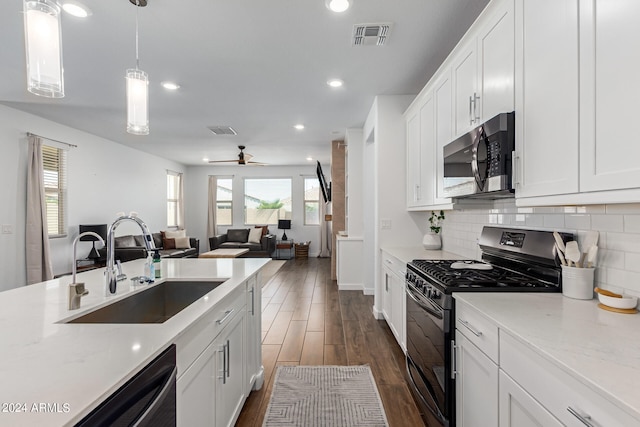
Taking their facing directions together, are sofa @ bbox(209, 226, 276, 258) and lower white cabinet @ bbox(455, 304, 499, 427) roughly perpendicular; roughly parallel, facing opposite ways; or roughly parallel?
roughly perpendicular

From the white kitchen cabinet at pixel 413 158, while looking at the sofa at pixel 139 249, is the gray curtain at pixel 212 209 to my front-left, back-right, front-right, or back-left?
front-right

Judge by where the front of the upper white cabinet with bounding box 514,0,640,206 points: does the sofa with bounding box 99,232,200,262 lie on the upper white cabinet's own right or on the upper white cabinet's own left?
on the upper white cabinet's own right

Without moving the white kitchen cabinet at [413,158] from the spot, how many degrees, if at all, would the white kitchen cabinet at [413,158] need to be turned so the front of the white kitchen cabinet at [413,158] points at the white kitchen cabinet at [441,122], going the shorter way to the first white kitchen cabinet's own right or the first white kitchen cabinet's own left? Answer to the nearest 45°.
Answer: approximately 90° to the first white kitchen cabinet's own left

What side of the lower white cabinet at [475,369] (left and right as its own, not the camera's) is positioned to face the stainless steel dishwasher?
front

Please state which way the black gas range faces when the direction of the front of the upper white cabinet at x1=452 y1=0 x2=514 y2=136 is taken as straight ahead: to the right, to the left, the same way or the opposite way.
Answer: the same way

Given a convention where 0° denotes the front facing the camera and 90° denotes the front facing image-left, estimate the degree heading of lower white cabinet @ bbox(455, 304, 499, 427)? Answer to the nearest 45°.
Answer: approximately 45°

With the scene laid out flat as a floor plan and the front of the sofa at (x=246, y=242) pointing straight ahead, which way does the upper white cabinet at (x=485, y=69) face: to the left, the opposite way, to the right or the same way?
to the right

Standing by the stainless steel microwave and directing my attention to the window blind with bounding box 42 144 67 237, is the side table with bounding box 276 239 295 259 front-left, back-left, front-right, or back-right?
front-right

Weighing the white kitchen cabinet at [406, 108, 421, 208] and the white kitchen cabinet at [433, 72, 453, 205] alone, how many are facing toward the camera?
0

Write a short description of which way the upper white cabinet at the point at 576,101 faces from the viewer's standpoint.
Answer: facing the viewer and to the left of the viewer

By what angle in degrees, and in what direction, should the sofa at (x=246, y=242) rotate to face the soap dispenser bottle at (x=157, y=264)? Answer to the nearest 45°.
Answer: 0° — it already faces it

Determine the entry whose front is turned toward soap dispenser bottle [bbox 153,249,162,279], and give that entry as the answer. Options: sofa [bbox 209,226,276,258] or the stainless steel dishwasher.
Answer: the sofa

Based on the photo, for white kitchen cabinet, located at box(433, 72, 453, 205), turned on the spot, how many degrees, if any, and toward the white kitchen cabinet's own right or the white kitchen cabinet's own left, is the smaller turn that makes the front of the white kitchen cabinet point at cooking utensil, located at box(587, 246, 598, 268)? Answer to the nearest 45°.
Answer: approximately 135° to the white kitchen cabinet's own left

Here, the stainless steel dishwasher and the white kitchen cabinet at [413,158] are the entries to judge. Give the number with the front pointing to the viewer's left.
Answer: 1

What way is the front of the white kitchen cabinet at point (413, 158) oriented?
to the viewer's left

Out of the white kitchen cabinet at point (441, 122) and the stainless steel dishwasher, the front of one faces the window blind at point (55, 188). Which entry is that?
the white kitchen cabinet

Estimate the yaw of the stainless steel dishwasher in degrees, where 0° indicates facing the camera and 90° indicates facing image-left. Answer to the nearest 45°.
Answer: approximately 315°

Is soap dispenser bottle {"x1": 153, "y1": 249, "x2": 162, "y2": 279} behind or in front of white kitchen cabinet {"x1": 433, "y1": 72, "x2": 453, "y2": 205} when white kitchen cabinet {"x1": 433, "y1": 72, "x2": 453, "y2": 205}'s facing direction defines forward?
in front
